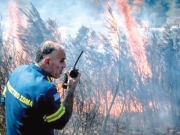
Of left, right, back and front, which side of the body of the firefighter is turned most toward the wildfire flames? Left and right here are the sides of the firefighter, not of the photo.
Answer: front

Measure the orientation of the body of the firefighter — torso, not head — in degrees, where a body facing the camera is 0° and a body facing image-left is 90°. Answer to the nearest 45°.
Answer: approximately 225°

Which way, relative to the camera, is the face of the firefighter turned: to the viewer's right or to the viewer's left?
to the viewer's right
